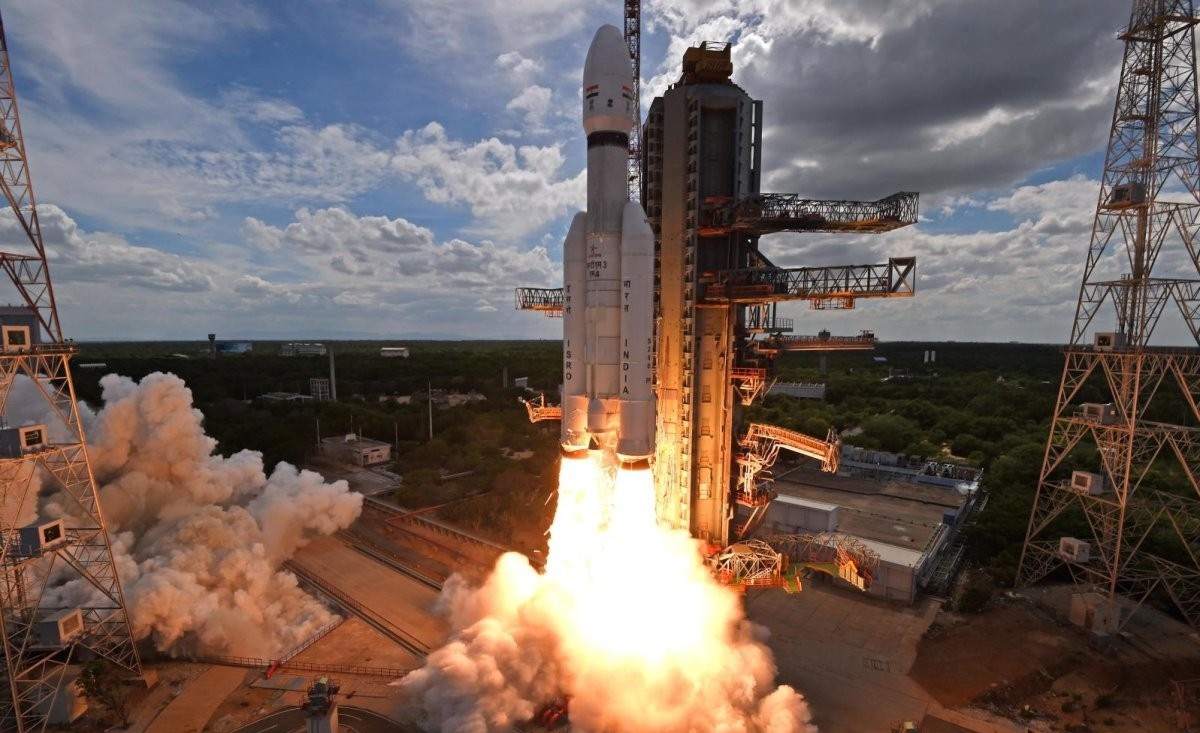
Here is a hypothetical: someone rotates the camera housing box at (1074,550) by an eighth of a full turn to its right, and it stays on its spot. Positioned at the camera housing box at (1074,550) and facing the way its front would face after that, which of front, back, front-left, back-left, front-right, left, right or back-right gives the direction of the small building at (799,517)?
front

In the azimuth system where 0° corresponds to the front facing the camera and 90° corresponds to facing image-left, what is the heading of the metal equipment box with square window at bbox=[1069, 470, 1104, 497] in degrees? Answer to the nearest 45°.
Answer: approximately 45°

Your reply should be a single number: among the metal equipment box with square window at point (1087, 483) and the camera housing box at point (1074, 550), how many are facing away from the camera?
0

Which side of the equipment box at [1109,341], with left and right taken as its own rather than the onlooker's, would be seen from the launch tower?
front

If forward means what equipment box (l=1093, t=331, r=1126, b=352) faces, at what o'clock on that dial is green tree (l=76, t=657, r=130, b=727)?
The green tree is roughly at 12 o'clock from the equipment box.

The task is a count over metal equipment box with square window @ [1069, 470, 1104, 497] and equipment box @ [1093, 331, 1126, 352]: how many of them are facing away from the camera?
0

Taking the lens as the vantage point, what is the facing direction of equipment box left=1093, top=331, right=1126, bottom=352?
facing the viewer and to the left of the viewer

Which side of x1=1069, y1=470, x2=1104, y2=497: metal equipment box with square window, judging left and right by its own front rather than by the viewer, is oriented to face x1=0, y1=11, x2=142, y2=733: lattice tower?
front

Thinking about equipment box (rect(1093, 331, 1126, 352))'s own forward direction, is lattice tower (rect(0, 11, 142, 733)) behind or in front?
in front

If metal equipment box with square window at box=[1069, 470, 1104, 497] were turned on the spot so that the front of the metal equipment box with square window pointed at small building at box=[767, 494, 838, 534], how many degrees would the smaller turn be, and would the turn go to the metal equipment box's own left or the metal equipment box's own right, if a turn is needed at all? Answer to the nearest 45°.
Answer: approximately 45° to the metal equipment box's own right

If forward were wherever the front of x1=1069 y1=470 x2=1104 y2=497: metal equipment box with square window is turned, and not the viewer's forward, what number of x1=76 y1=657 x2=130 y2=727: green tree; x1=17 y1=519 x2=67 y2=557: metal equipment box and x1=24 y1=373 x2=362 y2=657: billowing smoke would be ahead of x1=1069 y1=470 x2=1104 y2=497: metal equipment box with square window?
3

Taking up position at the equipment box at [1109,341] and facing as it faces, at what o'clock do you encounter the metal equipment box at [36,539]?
the metal equipment box at [36,539] is roughly at 12 o'clock from the equipment box at [1109,341].

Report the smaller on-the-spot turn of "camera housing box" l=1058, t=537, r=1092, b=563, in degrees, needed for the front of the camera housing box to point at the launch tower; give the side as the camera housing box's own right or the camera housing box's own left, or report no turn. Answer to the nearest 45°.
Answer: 0° — it already faces it
